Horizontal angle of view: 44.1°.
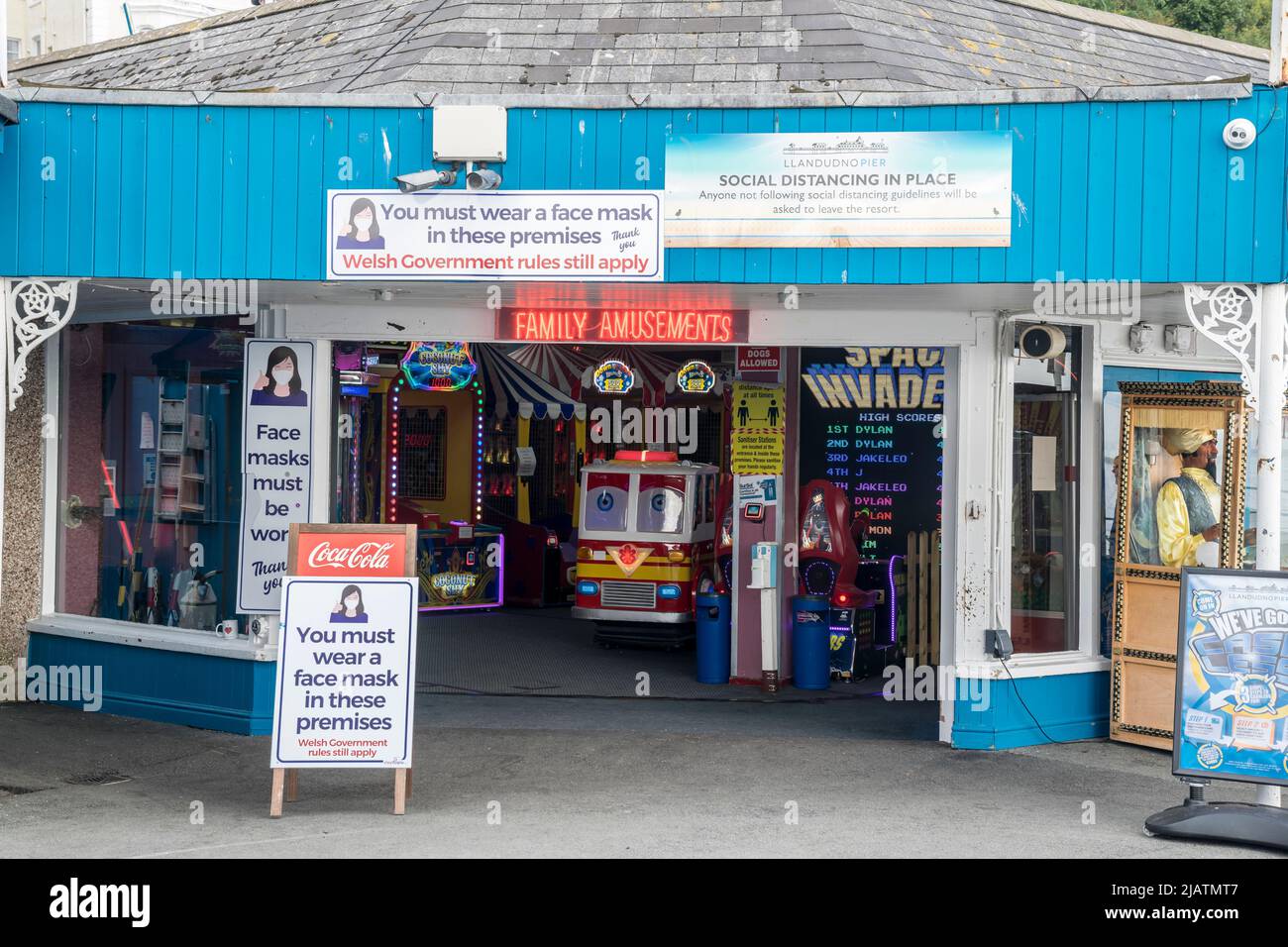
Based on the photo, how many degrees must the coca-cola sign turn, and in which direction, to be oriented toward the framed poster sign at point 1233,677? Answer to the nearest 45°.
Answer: approximately 90° to its left

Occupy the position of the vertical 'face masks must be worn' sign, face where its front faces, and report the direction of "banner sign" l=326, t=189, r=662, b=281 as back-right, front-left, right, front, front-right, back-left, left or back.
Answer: front-left

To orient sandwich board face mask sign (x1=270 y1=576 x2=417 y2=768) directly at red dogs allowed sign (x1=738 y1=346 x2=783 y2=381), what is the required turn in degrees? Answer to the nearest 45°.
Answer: approximately 135° to its left

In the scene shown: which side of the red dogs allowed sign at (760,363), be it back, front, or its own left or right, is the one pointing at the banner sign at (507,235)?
front

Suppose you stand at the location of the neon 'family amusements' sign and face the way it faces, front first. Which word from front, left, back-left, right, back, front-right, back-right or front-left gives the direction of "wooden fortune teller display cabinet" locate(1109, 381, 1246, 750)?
left

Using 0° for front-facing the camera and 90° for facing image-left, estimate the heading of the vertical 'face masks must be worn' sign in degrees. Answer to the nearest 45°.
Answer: approximately 0°

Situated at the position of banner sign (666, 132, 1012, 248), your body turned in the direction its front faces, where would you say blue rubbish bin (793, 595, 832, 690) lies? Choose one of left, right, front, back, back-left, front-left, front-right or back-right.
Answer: back
